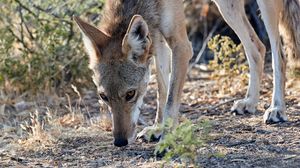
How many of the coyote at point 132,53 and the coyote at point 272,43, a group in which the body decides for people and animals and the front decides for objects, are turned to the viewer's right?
0

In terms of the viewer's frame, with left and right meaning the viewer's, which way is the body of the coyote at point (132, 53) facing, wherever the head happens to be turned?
facing the viewer and to the left of the viewer
